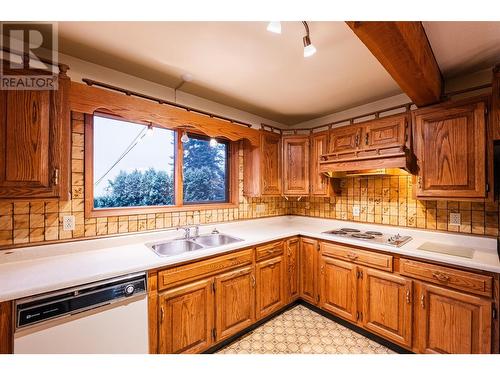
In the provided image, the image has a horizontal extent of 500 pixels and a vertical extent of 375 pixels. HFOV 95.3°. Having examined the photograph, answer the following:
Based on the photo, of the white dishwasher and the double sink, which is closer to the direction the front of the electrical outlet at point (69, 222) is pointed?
the white dishwasher

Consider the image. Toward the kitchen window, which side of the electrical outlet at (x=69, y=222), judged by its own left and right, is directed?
left

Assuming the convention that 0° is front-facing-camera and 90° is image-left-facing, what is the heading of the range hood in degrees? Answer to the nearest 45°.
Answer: approximately 45°

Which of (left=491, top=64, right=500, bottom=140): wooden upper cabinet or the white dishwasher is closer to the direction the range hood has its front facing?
the white dishwasher

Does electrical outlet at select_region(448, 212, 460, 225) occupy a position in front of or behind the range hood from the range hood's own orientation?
behind

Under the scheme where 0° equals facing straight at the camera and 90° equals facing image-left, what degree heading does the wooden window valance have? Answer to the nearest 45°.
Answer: approximately 315°

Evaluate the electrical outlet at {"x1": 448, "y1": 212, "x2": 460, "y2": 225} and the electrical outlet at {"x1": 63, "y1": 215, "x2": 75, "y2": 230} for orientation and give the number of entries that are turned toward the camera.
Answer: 2

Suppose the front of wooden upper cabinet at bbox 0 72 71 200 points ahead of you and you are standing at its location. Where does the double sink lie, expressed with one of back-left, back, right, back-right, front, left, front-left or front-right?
left

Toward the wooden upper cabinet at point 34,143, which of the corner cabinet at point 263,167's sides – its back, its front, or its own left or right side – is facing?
right
